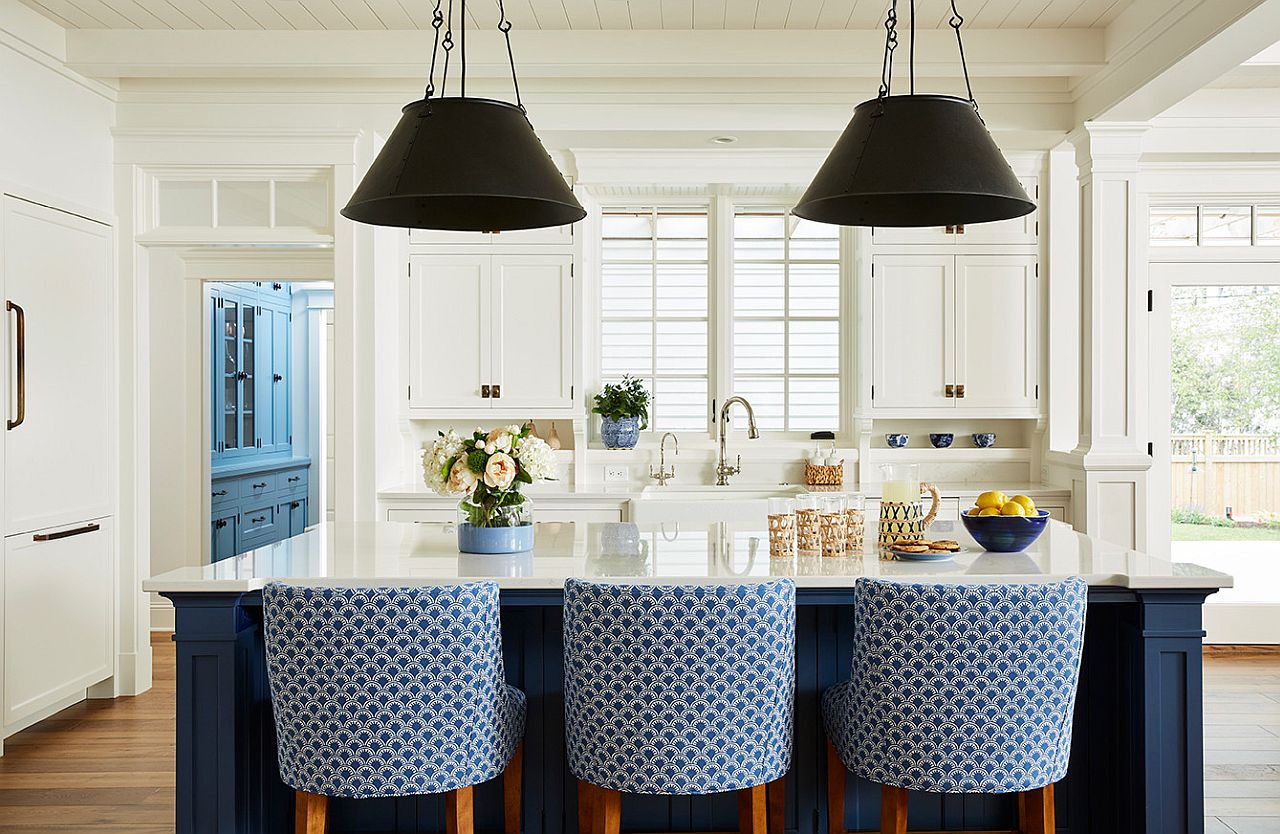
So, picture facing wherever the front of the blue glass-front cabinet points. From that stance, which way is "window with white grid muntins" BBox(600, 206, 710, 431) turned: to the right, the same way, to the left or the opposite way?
to the right

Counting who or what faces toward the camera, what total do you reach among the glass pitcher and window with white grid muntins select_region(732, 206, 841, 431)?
1

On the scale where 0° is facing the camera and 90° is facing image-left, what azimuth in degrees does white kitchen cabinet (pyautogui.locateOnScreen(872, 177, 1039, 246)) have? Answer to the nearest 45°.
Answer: approximately 0°

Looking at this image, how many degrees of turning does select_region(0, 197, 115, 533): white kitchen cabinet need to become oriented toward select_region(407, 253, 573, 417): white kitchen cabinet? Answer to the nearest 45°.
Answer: approximately 45° to its left

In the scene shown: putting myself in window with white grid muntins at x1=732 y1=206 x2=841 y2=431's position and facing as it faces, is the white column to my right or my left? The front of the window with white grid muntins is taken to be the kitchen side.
on my left

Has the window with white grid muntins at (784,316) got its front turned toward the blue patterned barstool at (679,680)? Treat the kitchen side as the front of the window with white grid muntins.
yes

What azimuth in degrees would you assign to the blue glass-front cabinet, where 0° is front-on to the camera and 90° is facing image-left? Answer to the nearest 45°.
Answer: approximately 315°
